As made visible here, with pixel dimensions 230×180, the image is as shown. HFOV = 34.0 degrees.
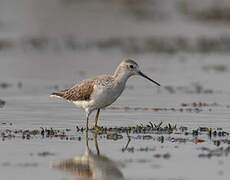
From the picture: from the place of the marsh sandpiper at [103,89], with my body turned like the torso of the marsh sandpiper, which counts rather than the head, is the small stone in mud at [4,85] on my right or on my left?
on my left

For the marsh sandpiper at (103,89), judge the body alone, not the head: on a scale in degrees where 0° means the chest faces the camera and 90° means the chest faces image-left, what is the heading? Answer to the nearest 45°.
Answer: approximately 270°
